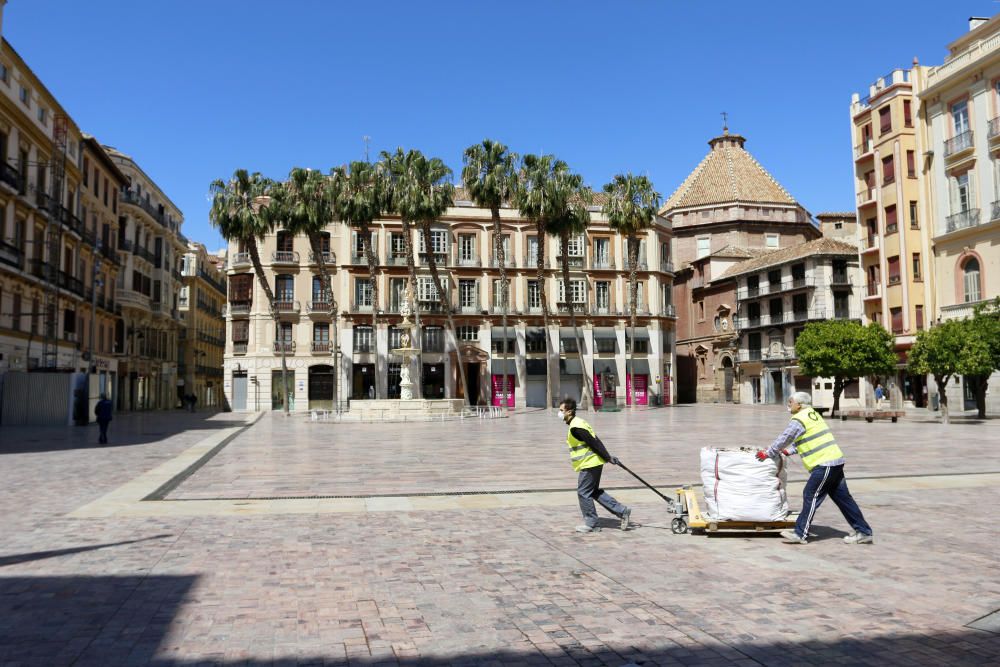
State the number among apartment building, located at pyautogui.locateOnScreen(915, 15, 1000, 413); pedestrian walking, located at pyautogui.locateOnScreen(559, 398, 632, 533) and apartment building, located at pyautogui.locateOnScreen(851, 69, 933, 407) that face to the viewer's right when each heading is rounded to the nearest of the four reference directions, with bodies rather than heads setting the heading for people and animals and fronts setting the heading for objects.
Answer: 0

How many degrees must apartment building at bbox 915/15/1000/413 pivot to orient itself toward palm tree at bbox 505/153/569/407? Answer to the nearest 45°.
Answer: approximately 45° to its right

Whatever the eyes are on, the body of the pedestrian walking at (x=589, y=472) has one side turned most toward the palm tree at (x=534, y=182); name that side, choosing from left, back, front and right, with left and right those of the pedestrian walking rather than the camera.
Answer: right

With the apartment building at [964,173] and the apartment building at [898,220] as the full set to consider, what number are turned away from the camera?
0

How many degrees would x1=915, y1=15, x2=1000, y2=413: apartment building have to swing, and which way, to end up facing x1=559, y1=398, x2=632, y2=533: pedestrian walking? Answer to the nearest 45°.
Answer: approximately 45° to its left

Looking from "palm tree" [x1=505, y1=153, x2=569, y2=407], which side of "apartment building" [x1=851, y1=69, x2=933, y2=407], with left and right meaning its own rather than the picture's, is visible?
front

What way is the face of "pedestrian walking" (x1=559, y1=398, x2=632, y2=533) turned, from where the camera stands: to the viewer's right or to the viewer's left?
to the viewer's left

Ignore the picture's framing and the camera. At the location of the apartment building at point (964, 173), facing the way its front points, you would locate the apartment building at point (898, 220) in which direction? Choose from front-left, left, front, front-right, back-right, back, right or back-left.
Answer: right

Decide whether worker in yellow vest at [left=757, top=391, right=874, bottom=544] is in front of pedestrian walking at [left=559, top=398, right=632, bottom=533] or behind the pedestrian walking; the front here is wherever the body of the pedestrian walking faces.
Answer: behind

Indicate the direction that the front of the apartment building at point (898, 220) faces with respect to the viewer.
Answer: facing the viewer and to the left of the viewer

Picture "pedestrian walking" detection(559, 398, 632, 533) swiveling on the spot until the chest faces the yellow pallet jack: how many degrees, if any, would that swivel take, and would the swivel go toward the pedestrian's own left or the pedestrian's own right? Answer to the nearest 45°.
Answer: approximately 180°

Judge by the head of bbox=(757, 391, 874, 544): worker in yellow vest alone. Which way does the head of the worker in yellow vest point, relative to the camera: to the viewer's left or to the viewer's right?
to the viewer's left

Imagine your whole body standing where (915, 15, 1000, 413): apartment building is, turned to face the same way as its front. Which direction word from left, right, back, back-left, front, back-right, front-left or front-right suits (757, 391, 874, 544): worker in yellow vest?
front-left

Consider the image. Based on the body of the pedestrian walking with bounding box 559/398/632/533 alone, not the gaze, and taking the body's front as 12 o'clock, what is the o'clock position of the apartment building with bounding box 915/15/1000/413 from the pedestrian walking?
The apartment building is roughly at 4 o'clock from the pedestrian walking.

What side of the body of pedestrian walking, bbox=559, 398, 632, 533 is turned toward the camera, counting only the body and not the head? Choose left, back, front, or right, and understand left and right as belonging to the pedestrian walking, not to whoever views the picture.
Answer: left

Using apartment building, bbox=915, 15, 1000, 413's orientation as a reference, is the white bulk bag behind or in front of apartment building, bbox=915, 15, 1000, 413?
in front
